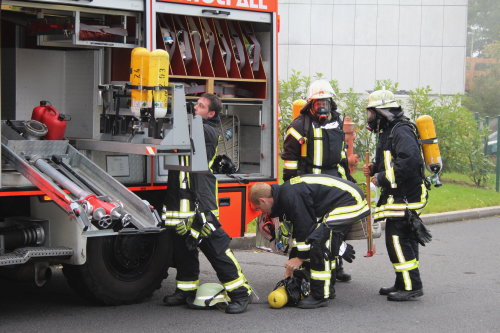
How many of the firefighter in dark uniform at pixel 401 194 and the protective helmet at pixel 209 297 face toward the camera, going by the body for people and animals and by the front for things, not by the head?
0

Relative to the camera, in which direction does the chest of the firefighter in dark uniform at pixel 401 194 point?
to the viewer's left

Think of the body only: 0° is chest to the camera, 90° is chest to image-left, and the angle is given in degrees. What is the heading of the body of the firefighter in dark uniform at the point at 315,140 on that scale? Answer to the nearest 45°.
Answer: approximately 0°

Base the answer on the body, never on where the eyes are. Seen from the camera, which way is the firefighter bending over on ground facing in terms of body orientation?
to the viewer's left

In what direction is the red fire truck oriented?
to the viewer's left

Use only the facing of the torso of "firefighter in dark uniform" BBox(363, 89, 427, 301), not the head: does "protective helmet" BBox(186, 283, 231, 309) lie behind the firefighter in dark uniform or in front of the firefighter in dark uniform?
in front

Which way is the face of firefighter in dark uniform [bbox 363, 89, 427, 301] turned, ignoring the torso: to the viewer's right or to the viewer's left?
to the viewer's left

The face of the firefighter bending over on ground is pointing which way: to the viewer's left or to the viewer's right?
to the viewer's left
